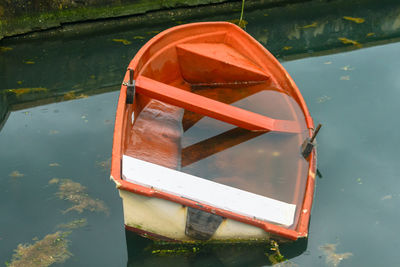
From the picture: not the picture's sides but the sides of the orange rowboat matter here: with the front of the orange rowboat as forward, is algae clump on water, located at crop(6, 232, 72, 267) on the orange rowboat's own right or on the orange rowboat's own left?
on the orange rowboat's own left

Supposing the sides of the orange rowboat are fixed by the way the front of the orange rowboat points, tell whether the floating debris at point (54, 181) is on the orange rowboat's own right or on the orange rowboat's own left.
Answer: on the orange rowboat's own left

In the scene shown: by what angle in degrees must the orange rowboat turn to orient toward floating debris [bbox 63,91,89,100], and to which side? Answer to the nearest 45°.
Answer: approximately 45° to its left

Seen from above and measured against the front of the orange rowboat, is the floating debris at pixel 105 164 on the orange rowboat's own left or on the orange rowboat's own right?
on the orange rowboat's own left

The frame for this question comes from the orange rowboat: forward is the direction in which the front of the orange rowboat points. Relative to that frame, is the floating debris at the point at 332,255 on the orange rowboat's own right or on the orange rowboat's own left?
on the orange rowboat's own right

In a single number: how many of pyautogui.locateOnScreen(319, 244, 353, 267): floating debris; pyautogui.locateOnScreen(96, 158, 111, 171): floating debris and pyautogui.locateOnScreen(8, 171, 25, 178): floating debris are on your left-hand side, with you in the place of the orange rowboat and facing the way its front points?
2

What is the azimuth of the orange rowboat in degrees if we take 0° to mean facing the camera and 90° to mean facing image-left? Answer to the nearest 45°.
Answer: approximately 180°

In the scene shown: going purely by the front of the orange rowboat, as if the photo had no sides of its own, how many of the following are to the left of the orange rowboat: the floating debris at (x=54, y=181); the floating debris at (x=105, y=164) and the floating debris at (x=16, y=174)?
3

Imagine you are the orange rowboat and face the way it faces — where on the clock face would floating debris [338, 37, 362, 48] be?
The floating debris is roughly at 1 o'clock from the orange rowboat.

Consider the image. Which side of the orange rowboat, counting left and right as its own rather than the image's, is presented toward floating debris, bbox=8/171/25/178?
left

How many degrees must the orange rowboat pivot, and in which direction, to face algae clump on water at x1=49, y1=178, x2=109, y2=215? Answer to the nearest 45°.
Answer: approximately 90° to its left

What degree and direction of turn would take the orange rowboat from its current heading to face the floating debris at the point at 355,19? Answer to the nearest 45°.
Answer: approximately 45° to its right

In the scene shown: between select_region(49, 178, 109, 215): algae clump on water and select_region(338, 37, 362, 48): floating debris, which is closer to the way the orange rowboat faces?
the floating debris
